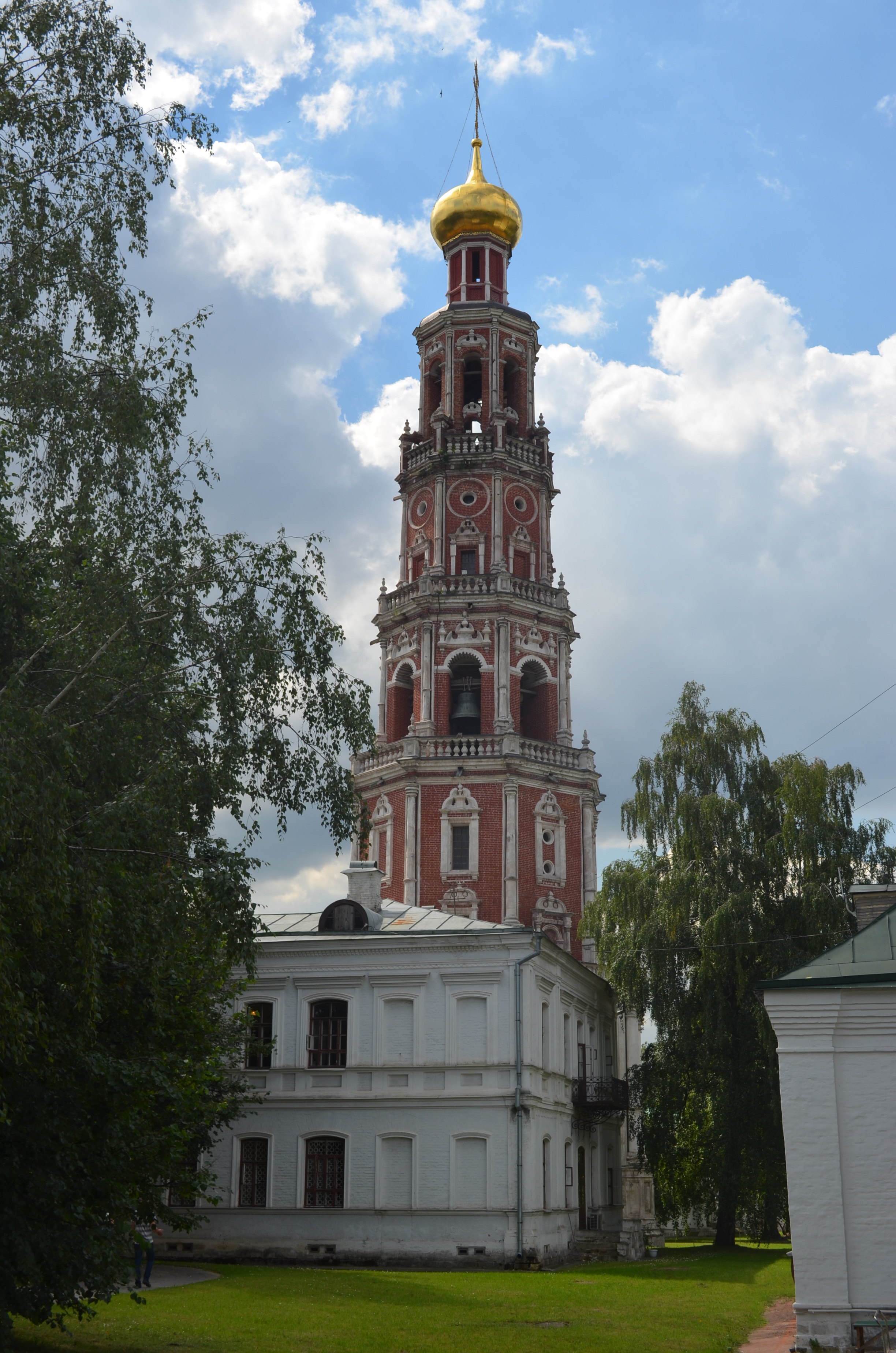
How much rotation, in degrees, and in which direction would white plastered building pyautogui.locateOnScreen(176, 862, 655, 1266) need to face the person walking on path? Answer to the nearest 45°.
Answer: approximately 135° to its right

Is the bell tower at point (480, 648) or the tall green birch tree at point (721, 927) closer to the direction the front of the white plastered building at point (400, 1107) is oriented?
the tall green birch tree

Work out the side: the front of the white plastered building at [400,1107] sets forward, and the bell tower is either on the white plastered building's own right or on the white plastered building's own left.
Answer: on the white plastered building's own left

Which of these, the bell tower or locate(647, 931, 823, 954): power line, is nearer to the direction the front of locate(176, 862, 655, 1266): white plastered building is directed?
the power line
